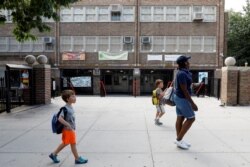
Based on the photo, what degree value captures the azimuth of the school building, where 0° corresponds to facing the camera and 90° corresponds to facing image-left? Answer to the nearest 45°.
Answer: approximately 0°

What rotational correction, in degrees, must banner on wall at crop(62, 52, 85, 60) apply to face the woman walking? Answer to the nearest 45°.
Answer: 0° — it already faces them
